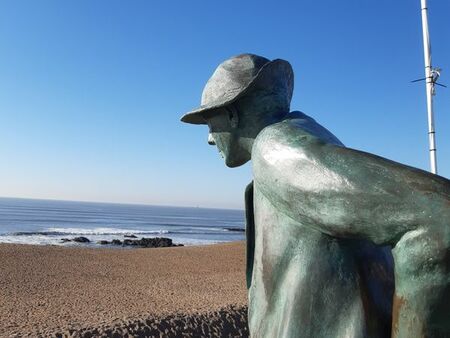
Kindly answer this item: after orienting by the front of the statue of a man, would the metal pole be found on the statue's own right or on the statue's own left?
on the statue's own right

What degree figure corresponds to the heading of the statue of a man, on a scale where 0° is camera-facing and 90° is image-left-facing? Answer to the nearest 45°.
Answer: approximately 90°
